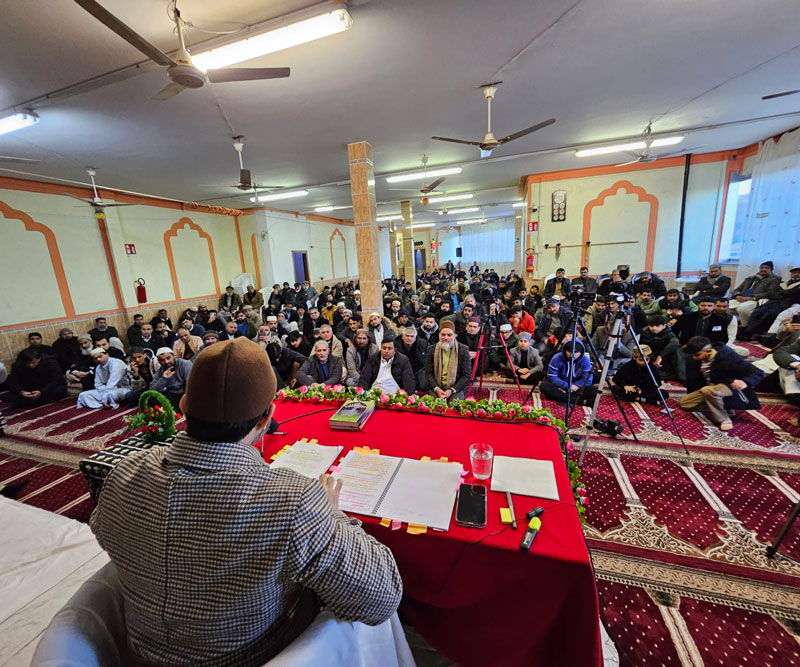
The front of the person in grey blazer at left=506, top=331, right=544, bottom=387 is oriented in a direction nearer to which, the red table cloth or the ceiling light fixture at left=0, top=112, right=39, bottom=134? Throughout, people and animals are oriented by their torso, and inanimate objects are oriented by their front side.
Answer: the red table cloth

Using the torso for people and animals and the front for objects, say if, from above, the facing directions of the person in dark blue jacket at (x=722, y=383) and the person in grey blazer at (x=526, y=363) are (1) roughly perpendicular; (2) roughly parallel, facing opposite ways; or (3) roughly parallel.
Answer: roughly perpendicular

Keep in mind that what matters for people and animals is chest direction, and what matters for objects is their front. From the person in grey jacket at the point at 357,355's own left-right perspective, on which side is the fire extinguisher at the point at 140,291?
on their right

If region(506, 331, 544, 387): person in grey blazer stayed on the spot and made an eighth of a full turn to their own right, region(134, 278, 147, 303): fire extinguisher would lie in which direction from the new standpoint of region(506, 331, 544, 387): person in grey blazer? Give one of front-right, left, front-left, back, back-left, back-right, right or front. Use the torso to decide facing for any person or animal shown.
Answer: front-right

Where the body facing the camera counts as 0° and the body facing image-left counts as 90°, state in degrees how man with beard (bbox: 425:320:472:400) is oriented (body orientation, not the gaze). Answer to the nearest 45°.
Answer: approximately 0°

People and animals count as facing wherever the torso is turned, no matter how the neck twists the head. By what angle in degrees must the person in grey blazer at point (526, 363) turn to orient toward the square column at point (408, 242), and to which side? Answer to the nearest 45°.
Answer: approximately 135° to their right

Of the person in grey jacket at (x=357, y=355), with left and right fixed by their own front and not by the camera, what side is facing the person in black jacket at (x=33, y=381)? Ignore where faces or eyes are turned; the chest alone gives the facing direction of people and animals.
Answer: right

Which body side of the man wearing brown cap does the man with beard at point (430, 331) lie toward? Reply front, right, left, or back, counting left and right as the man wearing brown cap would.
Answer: front

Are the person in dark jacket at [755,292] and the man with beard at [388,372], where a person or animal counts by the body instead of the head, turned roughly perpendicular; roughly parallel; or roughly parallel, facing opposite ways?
roughly perpendicular

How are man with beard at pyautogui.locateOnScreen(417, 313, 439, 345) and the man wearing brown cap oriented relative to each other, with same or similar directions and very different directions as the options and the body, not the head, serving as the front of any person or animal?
very different directions

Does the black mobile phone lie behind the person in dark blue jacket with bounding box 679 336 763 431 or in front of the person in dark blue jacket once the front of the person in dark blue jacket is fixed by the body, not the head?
in front

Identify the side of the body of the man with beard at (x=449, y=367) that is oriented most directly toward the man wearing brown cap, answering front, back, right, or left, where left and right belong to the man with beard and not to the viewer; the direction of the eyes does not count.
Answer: front

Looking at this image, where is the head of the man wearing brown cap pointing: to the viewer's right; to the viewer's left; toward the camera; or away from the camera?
away from the camera

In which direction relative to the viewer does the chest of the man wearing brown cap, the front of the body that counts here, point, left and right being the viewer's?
facing away from the viewer and to the right of the viewer
